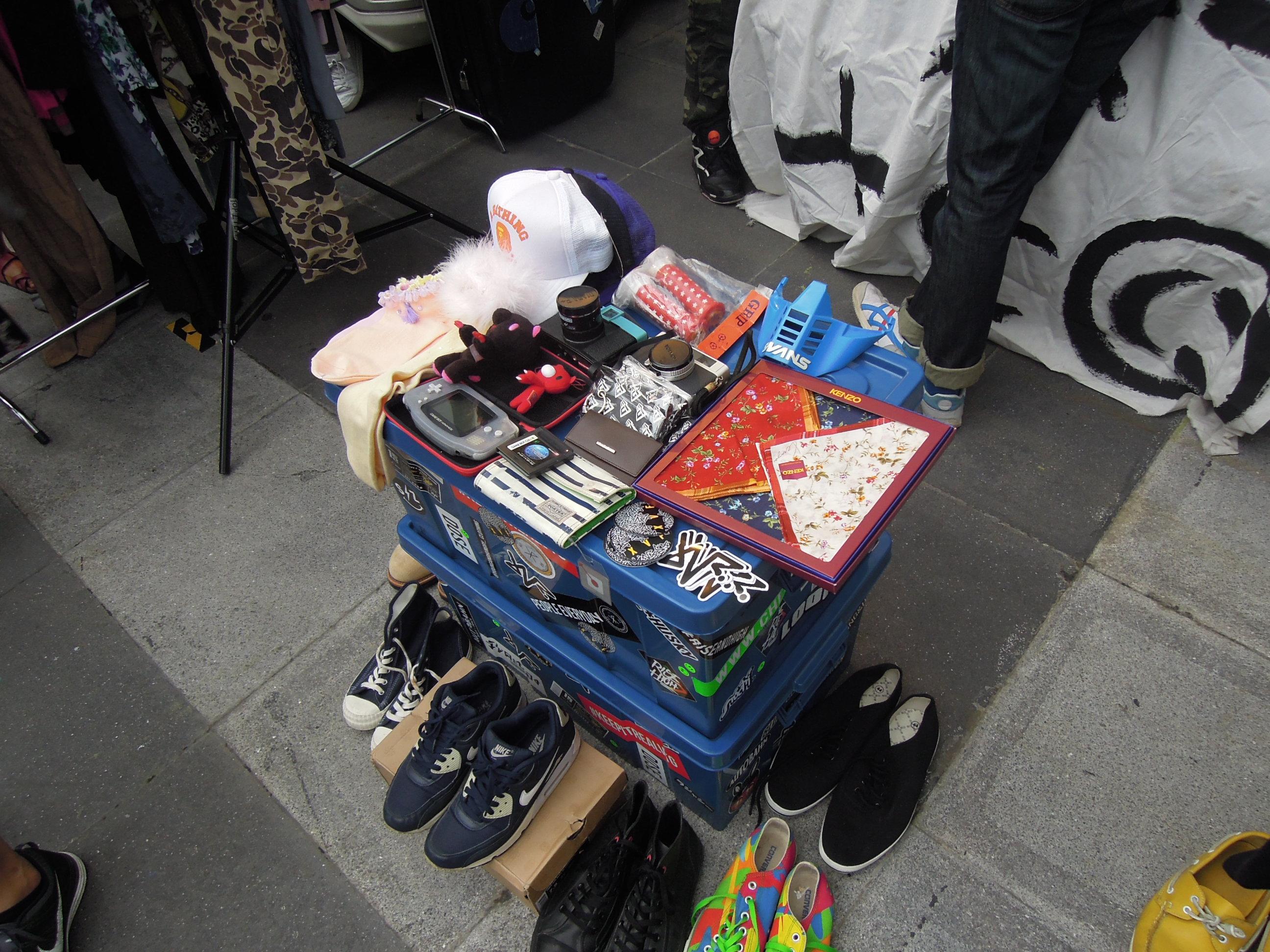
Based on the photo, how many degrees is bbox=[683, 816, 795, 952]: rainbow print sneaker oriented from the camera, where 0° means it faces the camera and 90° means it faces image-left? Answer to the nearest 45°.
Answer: approximately 45°

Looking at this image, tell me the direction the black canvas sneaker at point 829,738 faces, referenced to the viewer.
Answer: facing the viewer and to the left of the viewer

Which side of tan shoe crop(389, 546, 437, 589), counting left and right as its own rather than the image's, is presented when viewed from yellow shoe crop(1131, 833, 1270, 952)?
left

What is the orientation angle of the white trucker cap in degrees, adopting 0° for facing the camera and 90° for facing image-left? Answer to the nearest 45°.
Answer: approximately 45°

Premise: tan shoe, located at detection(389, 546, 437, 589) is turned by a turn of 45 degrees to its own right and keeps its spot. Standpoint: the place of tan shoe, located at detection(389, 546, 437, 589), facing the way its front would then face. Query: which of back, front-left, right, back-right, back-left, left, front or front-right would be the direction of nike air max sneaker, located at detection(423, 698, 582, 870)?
left

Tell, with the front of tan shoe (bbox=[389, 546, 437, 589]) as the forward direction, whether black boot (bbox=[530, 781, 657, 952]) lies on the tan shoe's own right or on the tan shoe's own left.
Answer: on the tan shoe's own left

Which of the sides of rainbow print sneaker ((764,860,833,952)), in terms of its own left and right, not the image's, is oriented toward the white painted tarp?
back

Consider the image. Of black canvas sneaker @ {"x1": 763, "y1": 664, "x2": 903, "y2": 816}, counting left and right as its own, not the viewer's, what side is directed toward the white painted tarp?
back

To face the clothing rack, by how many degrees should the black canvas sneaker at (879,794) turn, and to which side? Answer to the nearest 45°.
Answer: approximately 90° to its right

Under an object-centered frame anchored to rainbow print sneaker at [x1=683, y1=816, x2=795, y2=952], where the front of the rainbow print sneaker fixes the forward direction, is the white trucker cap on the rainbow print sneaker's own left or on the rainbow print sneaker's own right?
on the rainbow print sneaker's own right
